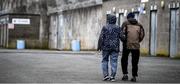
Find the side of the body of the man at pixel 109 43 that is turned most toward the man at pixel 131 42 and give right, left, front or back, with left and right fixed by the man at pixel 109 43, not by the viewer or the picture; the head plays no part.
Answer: right

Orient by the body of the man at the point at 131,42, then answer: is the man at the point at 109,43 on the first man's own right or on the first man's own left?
on the first man's own left

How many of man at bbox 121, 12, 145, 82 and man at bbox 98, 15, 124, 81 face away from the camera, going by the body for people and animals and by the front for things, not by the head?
2

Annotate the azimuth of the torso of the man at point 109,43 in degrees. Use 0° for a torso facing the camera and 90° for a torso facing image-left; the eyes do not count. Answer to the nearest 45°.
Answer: approximately 180°

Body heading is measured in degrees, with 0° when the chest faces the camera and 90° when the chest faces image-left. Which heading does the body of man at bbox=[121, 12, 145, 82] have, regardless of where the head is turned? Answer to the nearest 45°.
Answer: approximately 180°
